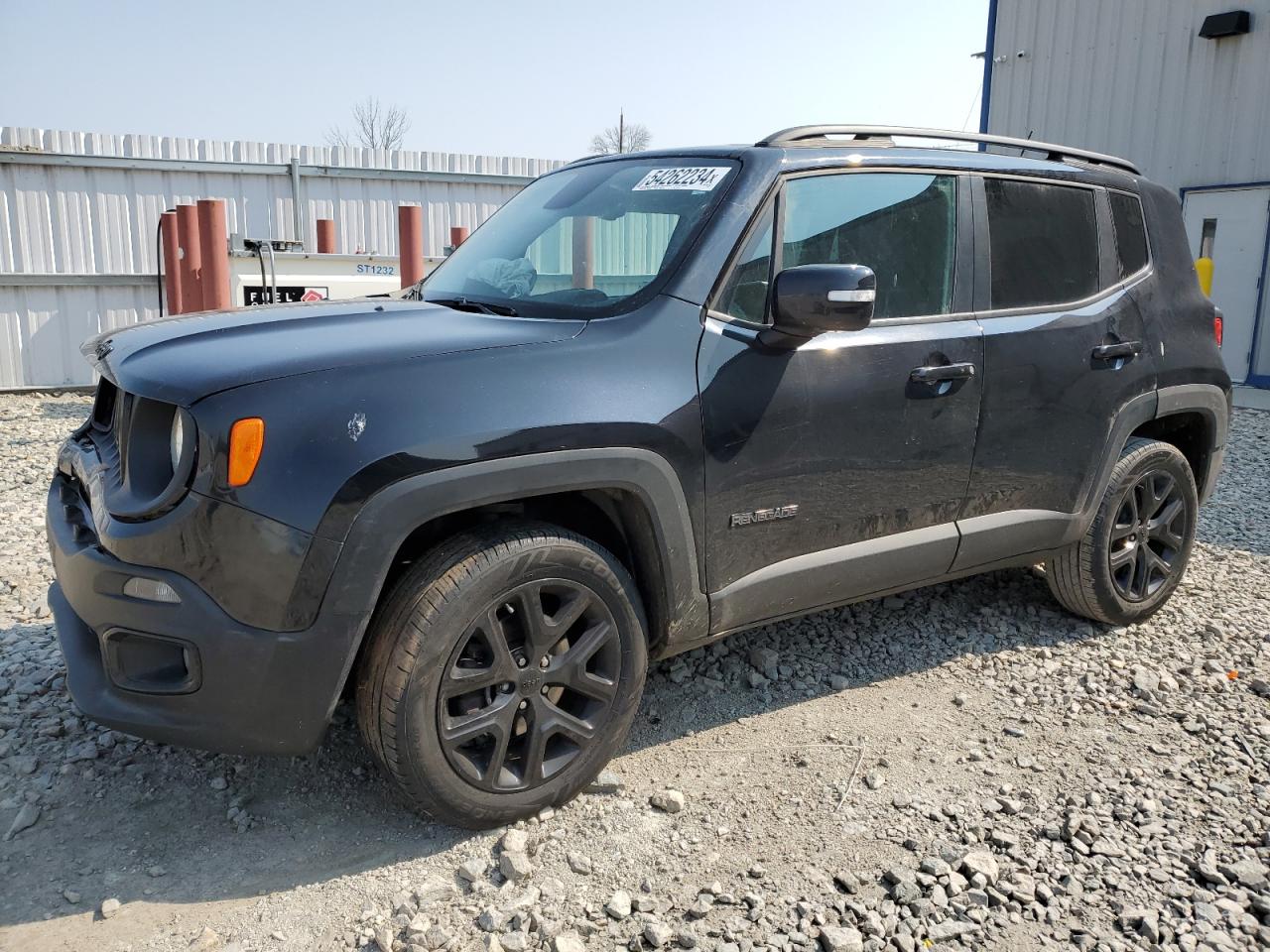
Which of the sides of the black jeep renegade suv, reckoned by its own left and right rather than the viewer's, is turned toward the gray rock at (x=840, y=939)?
left

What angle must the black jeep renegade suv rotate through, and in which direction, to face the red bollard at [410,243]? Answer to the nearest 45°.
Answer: approximately 135° to its right

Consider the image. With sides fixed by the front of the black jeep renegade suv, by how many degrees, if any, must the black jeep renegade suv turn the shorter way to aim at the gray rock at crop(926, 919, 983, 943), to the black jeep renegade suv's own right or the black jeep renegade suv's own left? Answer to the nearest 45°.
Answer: approximately 90° to the black jeep renegade suv's own left

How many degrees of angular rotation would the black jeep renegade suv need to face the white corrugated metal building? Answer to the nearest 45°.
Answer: approximately 180°

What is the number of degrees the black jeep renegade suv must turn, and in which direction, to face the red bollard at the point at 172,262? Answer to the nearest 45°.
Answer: approximately 90° to its right

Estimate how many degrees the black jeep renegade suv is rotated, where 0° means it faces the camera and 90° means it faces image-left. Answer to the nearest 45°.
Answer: approximately 45°

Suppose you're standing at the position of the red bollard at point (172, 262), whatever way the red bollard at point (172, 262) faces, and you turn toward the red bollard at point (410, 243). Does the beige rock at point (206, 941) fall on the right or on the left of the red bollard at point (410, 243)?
right

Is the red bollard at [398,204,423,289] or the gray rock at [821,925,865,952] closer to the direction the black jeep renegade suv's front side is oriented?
the gray rock

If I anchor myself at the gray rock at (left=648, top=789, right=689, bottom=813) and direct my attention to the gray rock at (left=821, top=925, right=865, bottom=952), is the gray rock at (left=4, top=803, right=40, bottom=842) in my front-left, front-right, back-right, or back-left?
back-right
